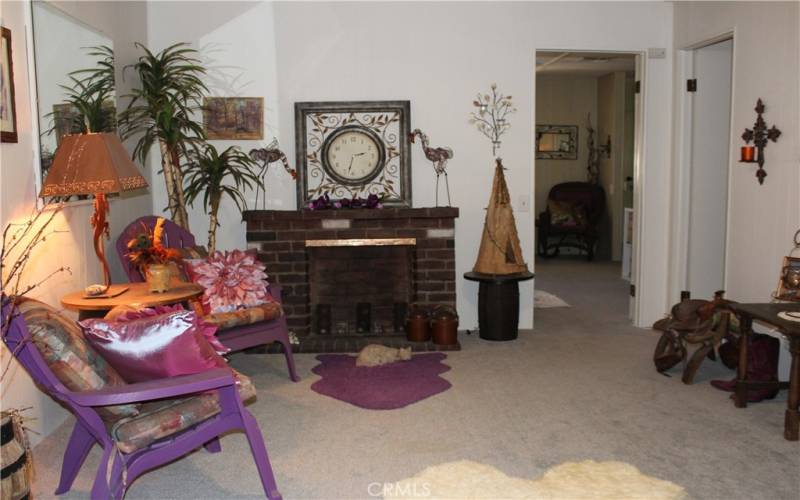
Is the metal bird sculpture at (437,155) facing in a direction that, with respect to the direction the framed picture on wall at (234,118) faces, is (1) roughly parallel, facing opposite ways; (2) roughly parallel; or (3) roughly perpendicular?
roughly perpendicular

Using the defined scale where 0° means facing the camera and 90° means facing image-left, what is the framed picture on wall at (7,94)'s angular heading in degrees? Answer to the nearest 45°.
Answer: approximately 315°

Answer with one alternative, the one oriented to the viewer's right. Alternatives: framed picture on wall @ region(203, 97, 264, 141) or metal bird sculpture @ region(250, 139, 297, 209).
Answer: the metal bird sculpture

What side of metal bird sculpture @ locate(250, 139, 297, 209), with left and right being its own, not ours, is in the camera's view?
right

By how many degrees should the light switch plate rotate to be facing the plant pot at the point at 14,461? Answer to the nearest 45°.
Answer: approximately 45° to its right

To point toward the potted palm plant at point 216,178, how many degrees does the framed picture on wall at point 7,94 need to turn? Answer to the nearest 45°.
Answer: approximately 90° to its left

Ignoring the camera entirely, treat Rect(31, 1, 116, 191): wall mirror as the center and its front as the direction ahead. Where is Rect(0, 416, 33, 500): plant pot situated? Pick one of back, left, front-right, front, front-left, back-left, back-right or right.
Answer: front-right

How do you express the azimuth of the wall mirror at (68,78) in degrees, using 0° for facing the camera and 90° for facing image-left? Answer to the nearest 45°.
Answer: approximately 315°

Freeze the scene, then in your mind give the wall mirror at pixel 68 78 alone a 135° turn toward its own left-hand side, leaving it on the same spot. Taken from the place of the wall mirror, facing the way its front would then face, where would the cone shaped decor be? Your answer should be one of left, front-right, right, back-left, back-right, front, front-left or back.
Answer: right

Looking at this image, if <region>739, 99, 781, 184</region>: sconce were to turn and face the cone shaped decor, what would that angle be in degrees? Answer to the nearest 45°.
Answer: approximately 45° to its right

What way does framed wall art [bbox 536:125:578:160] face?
toward the camera

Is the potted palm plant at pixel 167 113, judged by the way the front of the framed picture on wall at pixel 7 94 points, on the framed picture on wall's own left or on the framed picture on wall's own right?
on the framed picture on wall's own left

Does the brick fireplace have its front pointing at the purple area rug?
yes

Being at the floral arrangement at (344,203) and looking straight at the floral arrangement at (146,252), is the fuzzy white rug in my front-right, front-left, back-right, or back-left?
front-left

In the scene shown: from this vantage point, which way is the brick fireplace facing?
toward the camera

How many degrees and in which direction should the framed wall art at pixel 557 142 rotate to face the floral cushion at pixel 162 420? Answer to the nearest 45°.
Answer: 0° — it already faces it
